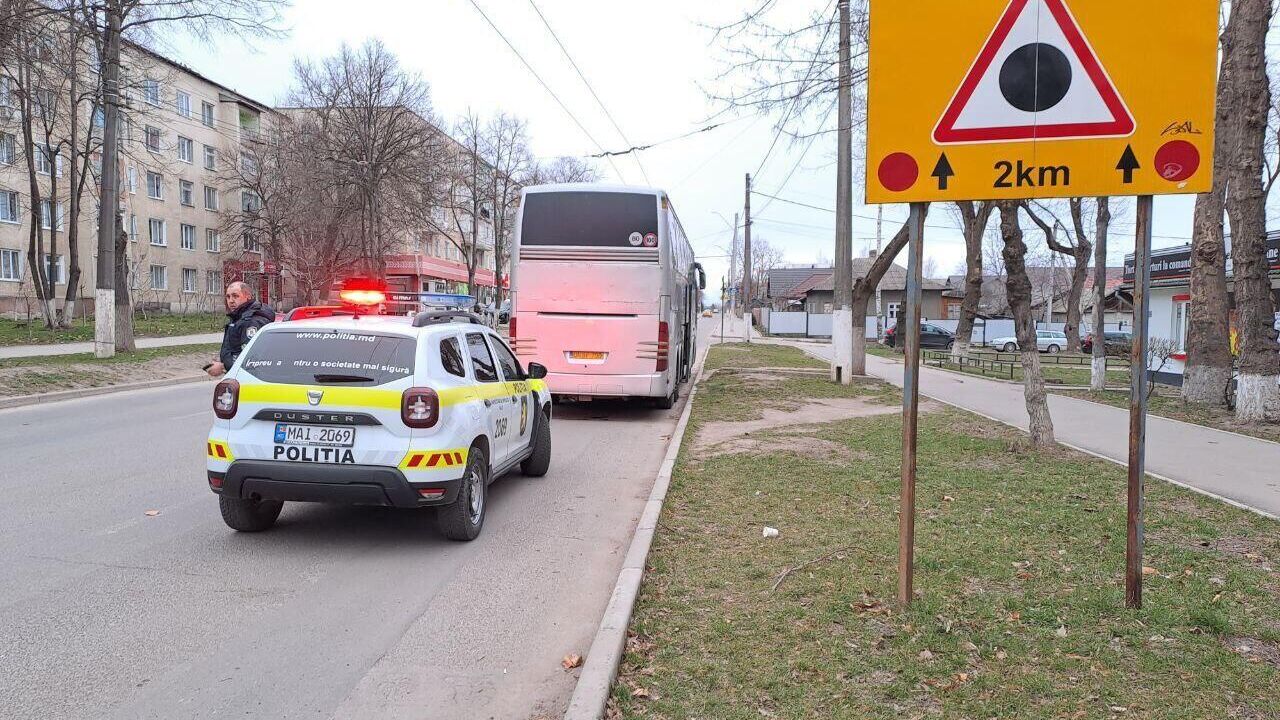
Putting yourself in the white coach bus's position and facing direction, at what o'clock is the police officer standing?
The police officer standing is roughly at 7 o'clock from the white coach bus.

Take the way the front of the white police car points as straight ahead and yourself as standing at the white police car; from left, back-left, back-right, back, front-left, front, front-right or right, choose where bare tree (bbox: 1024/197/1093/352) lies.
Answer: front

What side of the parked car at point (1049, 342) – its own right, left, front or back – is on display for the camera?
left

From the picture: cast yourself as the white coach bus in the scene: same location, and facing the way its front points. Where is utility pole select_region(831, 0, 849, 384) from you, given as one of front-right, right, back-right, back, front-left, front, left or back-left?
front-right

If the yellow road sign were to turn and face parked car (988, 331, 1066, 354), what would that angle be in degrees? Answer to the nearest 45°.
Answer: approximately 180°

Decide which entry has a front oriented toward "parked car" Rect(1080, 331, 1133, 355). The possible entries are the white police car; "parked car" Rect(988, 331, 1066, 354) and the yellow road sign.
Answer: the white police car

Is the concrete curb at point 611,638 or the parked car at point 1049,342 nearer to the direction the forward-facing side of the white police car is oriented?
the parked car

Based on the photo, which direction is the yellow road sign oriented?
toward the camera

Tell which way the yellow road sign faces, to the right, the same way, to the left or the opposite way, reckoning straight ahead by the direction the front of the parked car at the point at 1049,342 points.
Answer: to the left

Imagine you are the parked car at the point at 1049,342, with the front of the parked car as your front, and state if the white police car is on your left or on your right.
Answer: on your left

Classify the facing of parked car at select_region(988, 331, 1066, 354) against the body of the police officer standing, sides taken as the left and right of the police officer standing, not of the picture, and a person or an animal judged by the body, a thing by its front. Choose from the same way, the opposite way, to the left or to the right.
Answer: to the right

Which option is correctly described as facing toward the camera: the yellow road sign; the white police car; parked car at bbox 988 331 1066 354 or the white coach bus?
the yellow road sign

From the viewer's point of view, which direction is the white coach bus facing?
away from the camera

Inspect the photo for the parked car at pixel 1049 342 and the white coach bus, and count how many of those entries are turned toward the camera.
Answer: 0
